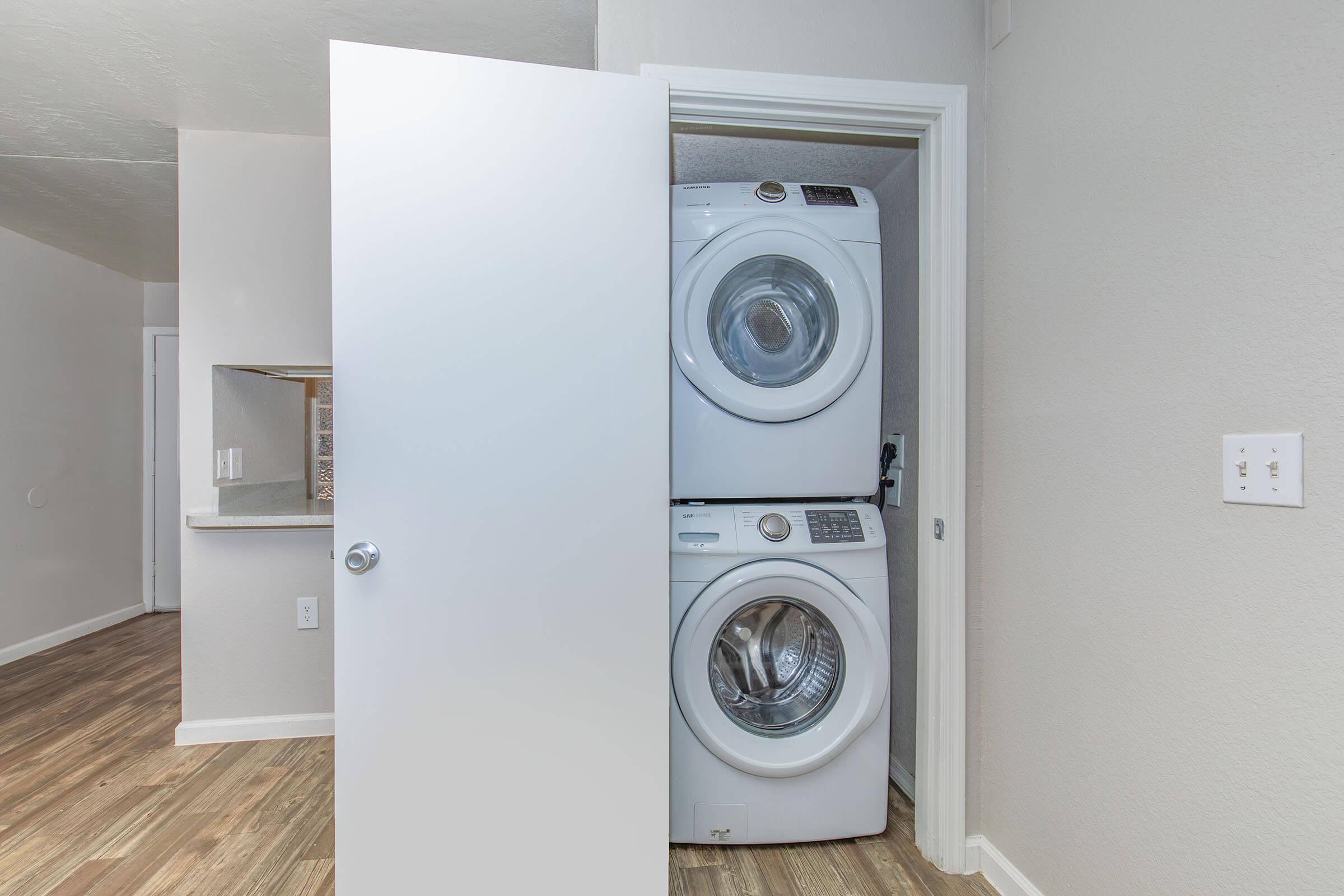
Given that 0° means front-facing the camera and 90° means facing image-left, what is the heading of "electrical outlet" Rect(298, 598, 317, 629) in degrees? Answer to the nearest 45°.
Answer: approximately 0°

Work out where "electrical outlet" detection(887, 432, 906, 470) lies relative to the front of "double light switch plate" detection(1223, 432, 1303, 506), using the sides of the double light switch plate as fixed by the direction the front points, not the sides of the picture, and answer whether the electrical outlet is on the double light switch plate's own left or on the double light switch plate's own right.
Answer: on the double light switch plate's own right

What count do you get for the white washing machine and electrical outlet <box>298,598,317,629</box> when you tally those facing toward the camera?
2

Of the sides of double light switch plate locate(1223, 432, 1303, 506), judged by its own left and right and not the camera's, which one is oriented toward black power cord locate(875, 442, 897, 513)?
right

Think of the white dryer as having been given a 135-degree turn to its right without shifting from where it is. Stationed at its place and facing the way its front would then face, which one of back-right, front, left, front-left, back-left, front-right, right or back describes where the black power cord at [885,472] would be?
right

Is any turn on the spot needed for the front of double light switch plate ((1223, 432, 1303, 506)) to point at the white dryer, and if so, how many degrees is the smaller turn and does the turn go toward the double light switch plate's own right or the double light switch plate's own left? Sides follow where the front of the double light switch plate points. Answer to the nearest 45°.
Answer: approximately 45° to the double light switch plate's own right

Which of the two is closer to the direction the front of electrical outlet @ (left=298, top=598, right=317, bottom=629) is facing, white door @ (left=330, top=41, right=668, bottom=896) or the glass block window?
the white door

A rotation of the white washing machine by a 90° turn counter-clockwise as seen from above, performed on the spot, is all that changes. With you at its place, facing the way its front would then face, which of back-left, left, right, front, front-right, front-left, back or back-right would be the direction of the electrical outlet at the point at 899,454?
front-left

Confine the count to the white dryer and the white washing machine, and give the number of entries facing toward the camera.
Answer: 2

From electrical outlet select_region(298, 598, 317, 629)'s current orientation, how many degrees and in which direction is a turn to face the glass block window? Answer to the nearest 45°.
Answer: approximately 180°
